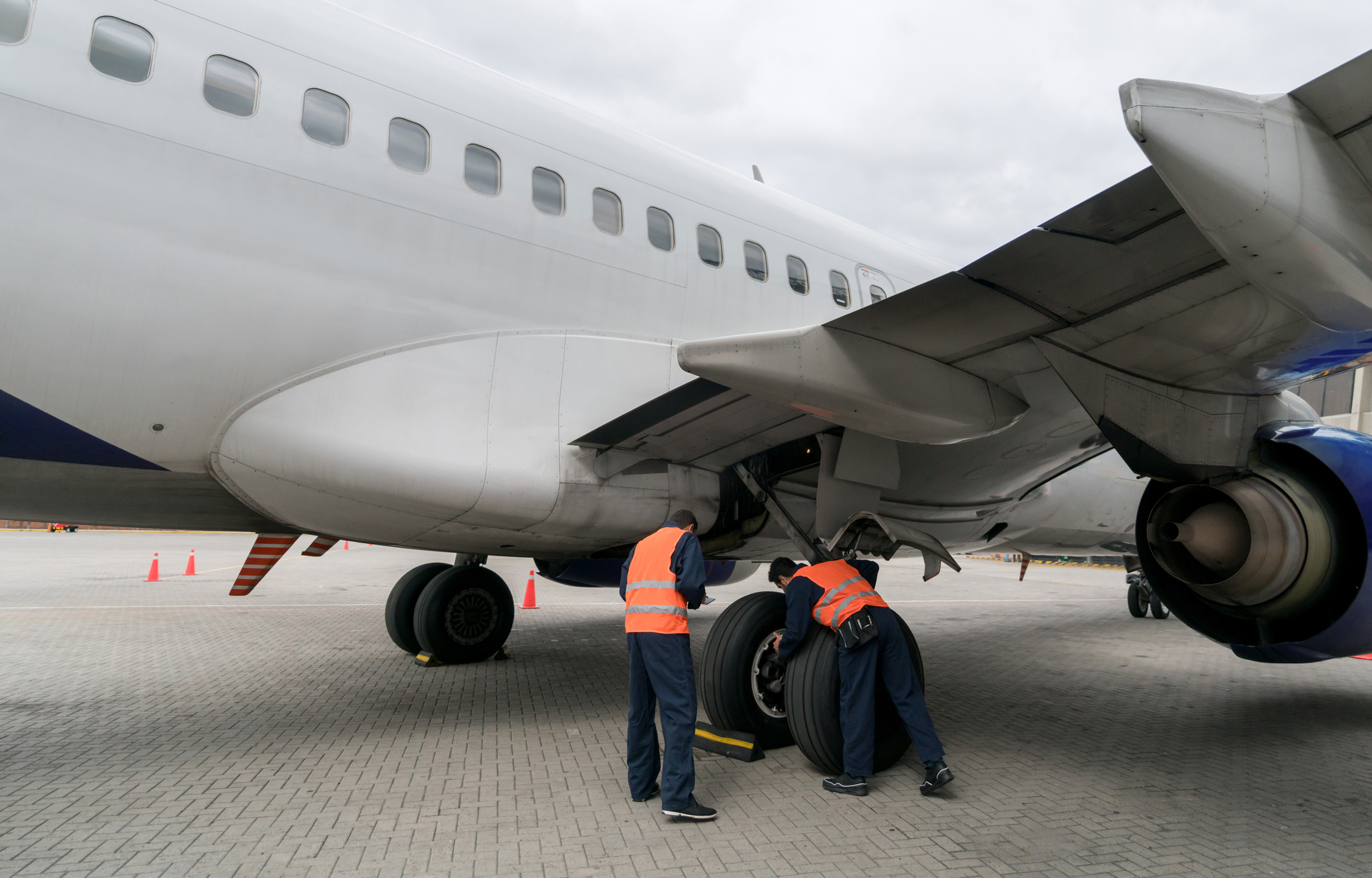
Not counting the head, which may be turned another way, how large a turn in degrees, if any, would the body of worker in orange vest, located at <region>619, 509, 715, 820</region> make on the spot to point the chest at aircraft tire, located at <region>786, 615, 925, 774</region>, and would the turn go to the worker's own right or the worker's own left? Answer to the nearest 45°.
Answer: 0° — they already face it

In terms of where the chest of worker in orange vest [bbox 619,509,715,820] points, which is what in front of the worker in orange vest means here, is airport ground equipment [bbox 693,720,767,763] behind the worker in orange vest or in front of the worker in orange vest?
in front

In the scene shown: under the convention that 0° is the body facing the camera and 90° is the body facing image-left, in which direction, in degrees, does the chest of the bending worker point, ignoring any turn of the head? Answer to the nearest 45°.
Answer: approximately 90°

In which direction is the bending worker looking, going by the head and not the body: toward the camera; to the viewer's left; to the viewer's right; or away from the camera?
to the viewer's left

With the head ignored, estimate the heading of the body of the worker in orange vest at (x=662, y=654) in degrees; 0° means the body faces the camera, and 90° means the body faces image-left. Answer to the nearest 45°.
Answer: approximately 225°

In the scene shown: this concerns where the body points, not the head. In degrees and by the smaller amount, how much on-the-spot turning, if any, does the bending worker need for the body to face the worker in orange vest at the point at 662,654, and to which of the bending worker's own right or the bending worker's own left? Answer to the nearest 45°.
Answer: approximately 45° to the bending worker's own left

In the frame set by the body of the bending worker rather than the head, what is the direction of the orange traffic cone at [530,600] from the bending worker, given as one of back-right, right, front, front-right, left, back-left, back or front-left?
front-right

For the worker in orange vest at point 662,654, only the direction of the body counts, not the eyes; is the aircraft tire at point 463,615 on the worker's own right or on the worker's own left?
on the worker's own left

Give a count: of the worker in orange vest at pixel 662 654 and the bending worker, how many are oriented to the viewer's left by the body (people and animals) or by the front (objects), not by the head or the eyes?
1

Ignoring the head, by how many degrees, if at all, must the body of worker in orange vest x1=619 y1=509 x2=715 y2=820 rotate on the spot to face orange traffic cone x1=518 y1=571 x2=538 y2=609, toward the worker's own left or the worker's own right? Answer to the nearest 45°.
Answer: approximately 45° to the worker's own left

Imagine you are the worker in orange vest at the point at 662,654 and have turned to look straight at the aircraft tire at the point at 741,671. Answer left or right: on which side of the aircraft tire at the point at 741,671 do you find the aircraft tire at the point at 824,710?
right
